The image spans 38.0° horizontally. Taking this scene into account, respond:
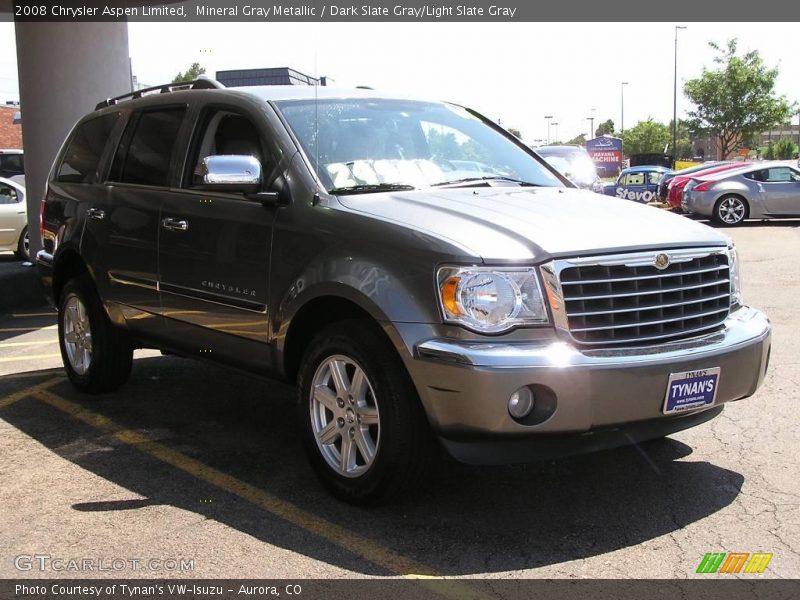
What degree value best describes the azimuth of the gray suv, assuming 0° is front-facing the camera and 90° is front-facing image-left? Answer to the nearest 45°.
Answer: approximately 315°

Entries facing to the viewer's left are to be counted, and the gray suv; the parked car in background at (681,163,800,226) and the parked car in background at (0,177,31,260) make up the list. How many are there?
1

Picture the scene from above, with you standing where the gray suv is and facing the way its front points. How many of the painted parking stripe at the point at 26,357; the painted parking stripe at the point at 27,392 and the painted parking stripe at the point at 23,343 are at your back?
3

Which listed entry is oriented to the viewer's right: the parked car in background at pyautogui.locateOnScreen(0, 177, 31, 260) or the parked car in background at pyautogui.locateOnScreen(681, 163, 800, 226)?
the parked car in background at pyautogui.locateOnScreen(681, 163, 800, 226)

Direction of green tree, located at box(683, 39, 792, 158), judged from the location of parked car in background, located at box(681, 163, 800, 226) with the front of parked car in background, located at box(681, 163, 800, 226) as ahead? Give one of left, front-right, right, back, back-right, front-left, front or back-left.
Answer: left

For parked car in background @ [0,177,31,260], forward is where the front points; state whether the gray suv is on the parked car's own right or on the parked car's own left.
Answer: on the parked car's own left

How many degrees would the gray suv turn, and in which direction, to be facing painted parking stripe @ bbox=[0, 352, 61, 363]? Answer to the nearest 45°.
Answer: approximately 180°

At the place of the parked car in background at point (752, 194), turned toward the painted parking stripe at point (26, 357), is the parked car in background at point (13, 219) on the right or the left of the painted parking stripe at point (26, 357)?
right

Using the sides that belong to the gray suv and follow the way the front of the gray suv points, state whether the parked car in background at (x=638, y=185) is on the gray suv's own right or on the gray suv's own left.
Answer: on the gray suv's own left

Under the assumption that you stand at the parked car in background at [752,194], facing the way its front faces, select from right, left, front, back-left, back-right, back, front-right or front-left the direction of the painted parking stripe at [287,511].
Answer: right

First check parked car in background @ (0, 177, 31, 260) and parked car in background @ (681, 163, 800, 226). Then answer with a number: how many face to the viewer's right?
1
